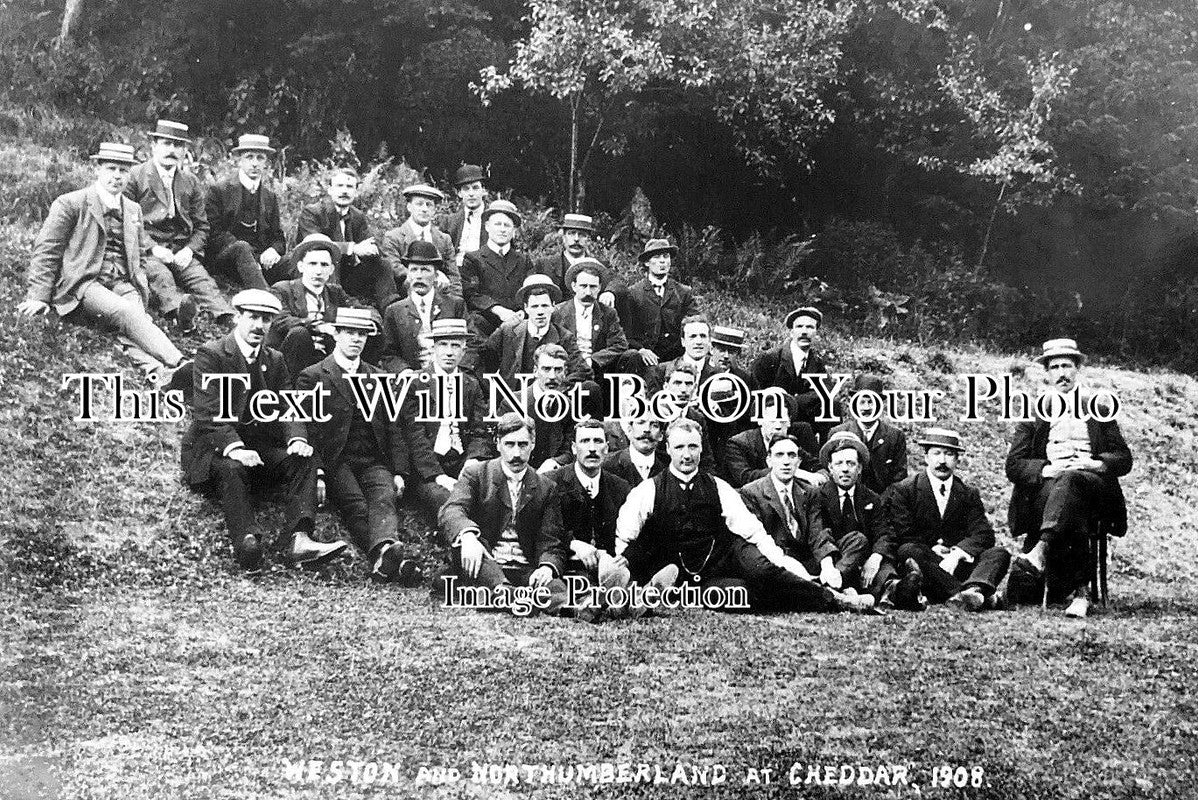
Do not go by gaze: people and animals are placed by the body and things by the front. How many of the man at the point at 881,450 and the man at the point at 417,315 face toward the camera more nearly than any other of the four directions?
2

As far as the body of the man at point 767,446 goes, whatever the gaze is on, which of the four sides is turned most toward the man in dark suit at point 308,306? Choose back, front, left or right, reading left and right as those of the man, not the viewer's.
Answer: right

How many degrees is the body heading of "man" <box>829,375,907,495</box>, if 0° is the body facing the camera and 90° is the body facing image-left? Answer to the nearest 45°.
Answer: approximately 0°

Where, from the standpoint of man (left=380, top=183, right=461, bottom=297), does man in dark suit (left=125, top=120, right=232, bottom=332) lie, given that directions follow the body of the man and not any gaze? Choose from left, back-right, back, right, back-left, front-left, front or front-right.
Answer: right

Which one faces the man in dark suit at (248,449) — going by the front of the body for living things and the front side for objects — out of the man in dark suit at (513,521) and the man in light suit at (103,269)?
the man in light suit

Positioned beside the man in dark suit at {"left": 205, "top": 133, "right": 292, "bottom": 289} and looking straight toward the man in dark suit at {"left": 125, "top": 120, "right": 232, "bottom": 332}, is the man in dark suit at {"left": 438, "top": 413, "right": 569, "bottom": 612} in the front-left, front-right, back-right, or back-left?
back-left

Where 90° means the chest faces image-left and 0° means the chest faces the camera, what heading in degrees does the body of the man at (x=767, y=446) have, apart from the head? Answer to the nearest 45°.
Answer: approximately 0°

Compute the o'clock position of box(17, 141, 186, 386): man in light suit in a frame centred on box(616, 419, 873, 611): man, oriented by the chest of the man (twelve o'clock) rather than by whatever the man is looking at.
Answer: The man in light suit is roughly at 3 o'clock from the man.

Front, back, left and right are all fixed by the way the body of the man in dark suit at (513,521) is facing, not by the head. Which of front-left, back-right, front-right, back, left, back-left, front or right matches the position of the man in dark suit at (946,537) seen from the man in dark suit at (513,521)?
left

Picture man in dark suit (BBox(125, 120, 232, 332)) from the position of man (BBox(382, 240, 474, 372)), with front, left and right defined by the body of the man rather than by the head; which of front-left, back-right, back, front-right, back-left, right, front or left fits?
right
